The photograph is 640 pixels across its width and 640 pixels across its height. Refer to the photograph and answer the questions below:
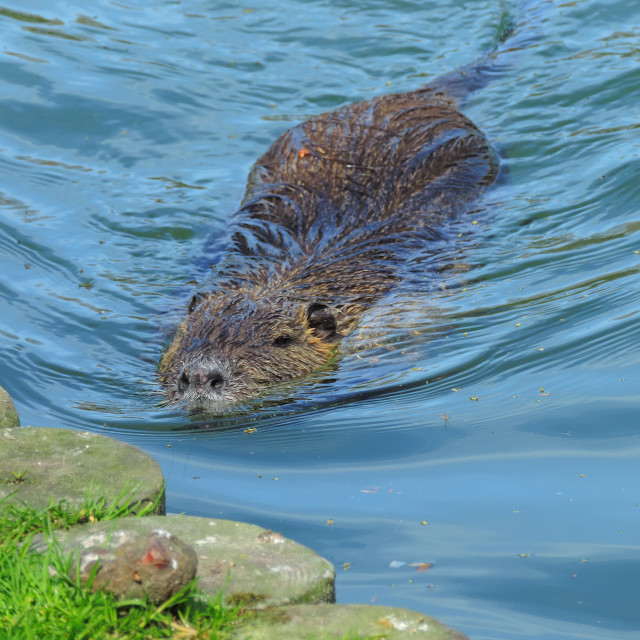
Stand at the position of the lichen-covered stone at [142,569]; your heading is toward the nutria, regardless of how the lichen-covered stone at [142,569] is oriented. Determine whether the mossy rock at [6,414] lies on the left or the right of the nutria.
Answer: left

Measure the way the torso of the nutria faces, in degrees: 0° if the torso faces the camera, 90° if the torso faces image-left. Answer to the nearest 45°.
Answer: approximately 45°

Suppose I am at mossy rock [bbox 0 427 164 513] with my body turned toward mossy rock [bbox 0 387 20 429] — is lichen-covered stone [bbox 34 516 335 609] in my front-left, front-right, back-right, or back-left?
back-right

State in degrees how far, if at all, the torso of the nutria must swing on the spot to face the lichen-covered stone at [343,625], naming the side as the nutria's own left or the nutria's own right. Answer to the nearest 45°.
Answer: approximately 45° to the nutria's own left
